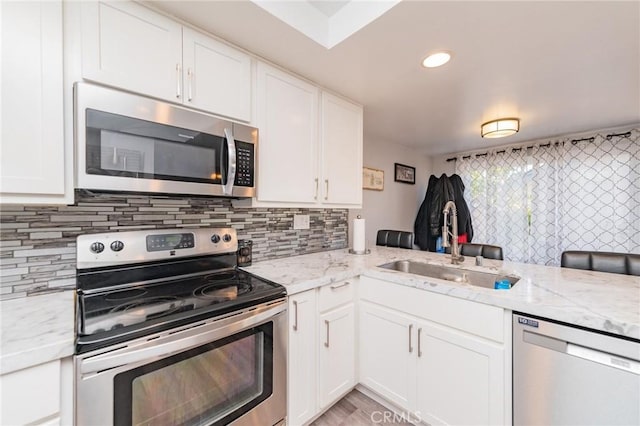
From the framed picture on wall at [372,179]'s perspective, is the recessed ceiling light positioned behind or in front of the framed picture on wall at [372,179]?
in front

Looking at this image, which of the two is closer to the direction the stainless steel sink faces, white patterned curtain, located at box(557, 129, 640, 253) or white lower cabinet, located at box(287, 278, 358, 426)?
the white lower cabinet

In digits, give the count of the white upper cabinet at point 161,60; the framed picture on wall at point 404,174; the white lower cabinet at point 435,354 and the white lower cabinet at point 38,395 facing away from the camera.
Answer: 0

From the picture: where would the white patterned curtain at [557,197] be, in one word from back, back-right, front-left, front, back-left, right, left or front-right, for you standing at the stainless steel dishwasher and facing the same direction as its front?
back-right

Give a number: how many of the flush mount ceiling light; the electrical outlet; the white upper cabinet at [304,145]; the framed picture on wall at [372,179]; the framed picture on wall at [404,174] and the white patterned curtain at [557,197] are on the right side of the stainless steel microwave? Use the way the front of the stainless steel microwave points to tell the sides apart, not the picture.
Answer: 0

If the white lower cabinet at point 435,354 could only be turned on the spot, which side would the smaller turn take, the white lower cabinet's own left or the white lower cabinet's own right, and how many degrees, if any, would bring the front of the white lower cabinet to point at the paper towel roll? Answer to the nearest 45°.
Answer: approximately 90° to the white lower cabinet's own right

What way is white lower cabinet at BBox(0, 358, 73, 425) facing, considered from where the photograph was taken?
facing the viewer and to the right of the viewer

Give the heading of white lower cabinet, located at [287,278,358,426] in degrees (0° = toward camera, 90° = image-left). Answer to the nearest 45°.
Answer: approximately 315°

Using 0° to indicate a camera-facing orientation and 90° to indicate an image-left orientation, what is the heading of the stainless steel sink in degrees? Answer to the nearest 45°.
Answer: approximately 45°

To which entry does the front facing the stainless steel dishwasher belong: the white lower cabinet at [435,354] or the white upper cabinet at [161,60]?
the white upper cabinet

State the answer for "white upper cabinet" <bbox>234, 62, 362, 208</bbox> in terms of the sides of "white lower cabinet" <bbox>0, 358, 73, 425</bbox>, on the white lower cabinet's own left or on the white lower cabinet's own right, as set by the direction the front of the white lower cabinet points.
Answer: on the white lower cabinet's own left

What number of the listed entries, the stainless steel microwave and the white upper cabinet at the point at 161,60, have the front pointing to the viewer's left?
0

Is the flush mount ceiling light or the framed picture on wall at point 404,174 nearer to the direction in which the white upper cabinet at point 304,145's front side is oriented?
the flush mount ceiling light

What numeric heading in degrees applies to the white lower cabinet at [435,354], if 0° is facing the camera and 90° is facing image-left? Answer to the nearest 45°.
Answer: approximately 45°

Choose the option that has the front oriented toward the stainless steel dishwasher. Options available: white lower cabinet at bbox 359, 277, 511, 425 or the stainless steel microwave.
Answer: the stainless steel microwave

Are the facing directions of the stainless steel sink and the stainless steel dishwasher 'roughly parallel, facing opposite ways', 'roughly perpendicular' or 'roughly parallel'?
roughly parallel
